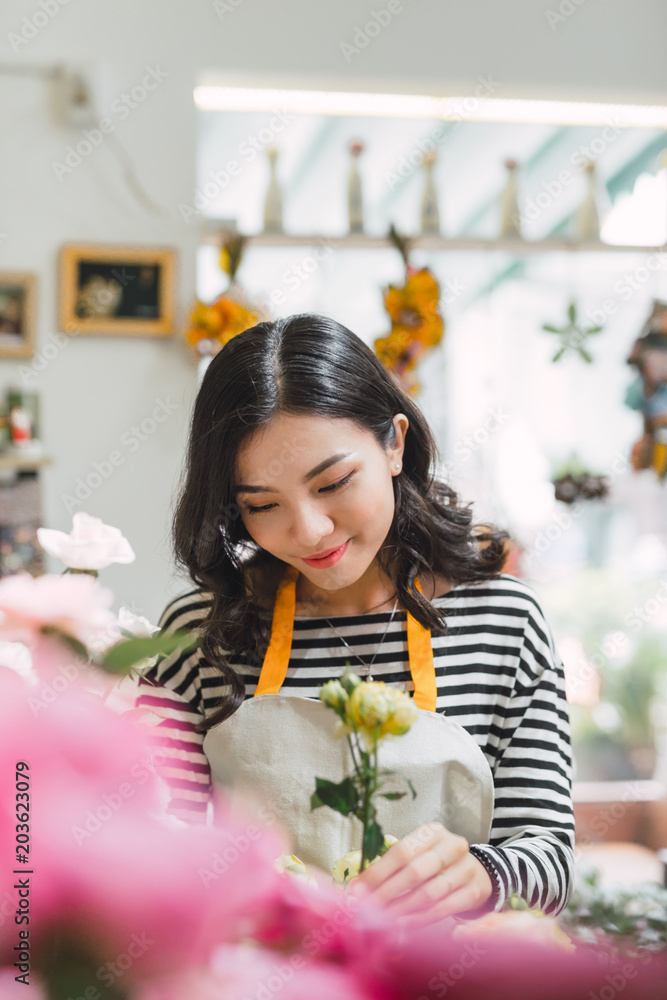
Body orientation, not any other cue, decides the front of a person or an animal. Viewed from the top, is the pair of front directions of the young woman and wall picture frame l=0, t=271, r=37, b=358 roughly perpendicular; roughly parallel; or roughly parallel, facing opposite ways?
roughly parallel

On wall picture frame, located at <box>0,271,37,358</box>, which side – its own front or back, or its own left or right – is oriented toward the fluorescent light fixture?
left

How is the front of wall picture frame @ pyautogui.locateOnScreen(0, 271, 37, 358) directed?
toward the camera

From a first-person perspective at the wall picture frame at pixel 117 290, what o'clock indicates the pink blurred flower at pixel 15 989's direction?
The pink blurred flower is roughly at 12 o'clock from the wall picture frame.

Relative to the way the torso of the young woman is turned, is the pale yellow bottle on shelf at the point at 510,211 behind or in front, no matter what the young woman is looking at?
behind

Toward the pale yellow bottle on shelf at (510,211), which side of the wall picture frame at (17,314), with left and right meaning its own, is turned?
left

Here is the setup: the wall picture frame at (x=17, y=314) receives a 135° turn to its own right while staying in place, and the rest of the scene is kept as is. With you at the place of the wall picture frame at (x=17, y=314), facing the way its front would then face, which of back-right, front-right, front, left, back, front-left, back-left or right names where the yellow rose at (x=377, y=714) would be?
back-left

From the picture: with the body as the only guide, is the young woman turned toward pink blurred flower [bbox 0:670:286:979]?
yes

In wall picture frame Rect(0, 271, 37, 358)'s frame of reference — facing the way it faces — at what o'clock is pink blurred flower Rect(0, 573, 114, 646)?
The pink blurred flower is roughly at 12 o'clock from the wall picture frame.

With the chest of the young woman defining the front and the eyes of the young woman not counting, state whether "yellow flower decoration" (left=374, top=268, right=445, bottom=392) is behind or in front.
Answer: behind

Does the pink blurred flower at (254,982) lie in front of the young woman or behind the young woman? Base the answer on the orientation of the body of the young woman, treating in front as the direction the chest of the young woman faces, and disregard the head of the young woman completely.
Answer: in front

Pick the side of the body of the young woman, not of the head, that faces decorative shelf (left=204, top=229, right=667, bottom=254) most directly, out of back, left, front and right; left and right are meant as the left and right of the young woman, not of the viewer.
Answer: back

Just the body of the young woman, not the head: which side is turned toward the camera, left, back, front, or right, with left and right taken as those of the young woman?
front

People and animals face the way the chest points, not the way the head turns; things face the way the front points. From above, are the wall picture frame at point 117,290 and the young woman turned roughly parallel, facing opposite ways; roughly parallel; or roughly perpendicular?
roughly parallel

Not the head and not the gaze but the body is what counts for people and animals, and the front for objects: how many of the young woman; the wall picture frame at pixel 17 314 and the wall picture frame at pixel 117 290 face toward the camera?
3

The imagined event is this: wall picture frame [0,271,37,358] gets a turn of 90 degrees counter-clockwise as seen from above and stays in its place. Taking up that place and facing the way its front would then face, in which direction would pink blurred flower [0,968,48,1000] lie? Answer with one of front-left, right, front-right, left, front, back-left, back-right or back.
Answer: right
